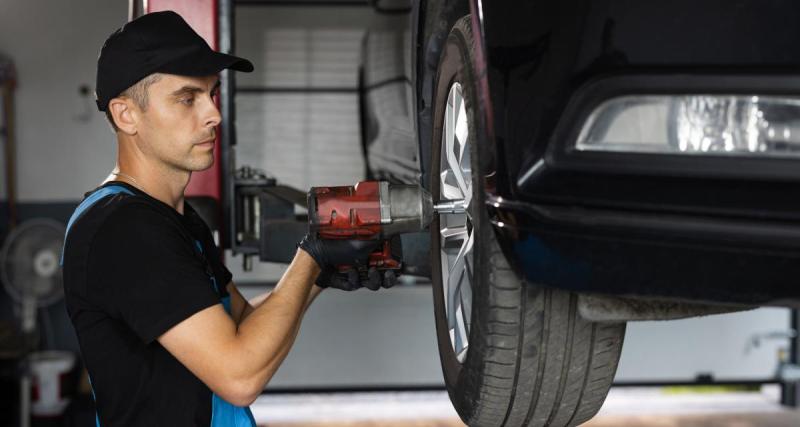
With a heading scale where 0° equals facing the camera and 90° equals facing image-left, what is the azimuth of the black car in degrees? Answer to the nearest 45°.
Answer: approximately 0°

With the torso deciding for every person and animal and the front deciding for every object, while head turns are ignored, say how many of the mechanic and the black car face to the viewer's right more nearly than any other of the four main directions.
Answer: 1

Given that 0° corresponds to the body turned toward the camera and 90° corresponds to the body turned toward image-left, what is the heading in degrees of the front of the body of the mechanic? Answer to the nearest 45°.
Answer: approximately 270°

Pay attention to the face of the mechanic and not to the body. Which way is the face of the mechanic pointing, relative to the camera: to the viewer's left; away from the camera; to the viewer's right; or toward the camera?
to the viewer's right

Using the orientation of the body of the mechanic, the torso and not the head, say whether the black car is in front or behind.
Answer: in front

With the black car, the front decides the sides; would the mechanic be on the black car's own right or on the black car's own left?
on the black car's own right
